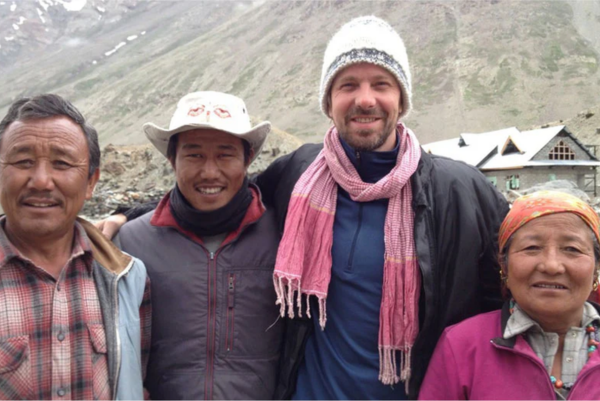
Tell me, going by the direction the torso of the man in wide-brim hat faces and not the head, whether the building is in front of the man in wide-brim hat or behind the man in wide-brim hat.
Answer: behind

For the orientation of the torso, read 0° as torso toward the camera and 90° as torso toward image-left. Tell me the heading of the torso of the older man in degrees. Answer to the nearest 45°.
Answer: approximately 0°

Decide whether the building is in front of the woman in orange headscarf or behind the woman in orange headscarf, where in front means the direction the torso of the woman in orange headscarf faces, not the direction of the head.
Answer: behind

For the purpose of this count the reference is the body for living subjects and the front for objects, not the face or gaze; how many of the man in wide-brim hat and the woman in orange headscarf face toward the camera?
2
